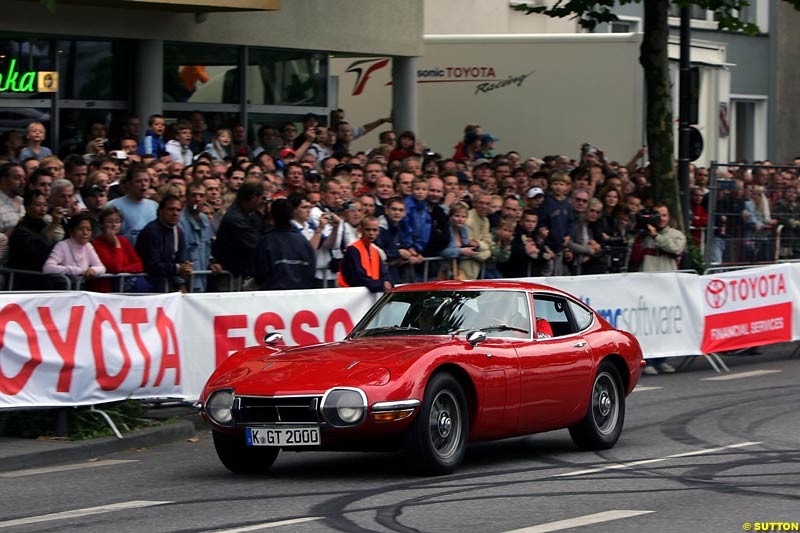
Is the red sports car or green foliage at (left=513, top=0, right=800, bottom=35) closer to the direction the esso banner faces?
the red sports car

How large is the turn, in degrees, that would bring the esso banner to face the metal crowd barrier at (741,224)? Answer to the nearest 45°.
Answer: approximately 135° to its left

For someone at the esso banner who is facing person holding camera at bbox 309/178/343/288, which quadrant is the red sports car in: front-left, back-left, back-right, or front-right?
back-right

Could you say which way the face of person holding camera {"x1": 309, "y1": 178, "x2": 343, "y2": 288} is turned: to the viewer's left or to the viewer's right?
to the viewer's right

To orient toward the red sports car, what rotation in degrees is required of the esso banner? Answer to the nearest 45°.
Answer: approximately 45° to its left

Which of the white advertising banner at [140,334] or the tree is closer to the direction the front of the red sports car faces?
the white advertising banner

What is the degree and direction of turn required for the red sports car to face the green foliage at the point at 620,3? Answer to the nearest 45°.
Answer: approximately 135° to its right

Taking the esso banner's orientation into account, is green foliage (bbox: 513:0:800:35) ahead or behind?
behind

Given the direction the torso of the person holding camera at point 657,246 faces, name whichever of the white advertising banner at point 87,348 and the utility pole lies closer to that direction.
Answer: the white advertising banner

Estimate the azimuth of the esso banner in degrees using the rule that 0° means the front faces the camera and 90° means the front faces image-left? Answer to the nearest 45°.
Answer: approximately 0°
